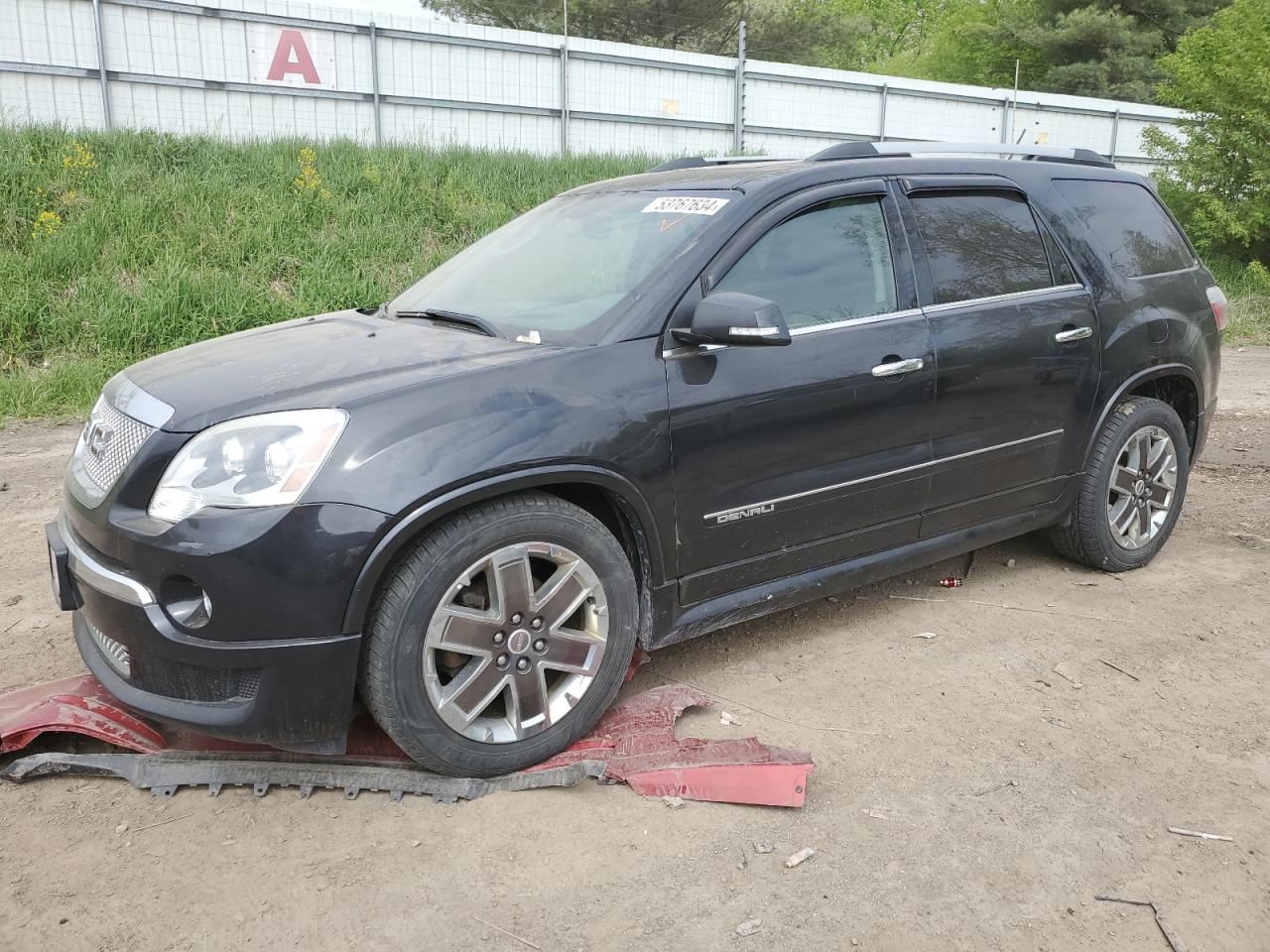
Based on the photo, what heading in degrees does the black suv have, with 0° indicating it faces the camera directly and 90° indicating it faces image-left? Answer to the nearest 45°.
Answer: approximately 45°

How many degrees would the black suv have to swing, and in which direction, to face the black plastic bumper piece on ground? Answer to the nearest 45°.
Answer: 0° — it already faces it

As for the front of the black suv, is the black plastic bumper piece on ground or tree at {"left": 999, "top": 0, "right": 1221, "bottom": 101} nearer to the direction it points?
the black plastic bumper piece on ground

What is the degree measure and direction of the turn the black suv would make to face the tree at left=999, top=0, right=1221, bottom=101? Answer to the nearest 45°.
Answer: approximately 180°
